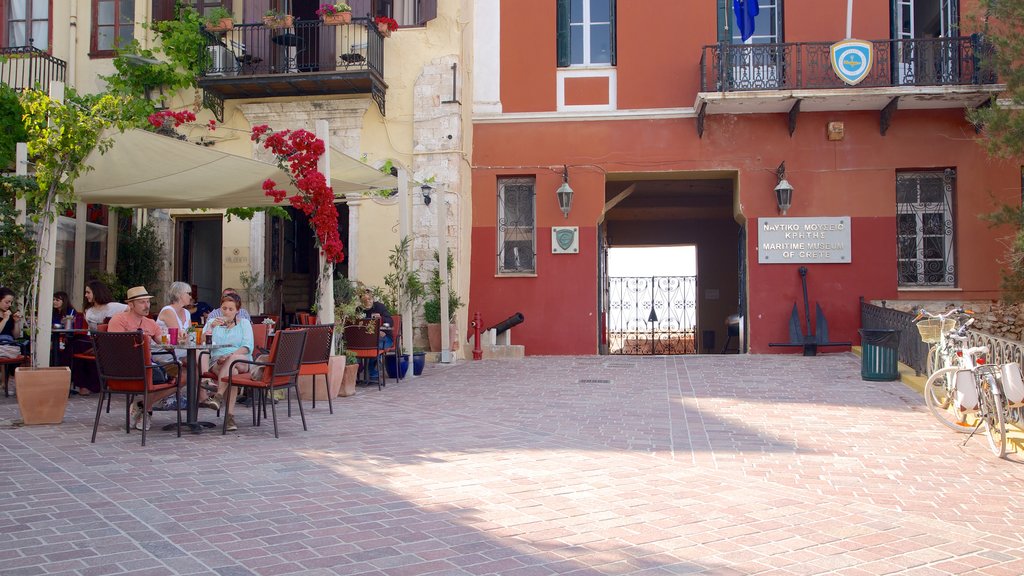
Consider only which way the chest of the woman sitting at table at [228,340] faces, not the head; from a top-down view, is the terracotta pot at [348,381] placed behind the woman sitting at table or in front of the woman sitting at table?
behind

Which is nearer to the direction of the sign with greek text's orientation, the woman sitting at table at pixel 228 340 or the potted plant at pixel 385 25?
the woman sitting at table

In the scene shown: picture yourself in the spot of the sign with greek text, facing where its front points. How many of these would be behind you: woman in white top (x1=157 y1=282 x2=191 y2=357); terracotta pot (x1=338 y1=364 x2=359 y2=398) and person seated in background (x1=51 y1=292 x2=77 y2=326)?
0

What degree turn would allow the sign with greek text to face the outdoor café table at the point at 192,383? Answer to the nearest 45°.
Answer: approximately 45° to its right

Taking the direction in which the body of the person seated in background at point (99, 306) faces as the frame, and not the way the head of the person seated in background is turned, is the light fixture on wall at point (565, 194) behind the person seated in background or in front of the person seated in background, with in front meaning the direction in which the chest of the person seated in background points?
behind

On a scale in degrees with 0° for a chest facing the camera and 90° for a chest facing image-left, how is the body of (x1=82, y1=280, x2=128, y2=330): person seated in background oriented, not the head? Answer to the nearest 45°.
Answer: approximately 45°

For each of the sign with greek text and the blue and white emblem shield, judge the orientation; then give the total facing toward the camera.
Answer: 2

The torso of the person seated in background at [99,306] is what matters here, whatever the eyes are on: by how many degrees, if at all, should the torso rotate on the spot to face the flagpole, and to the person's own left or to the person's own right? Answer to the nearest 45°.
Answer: approximately 135° to the person's own left

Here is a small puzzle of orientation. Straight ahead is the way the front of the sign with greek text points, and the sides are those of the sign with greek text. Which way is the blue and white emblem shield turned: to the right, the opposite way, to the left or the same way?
the same way

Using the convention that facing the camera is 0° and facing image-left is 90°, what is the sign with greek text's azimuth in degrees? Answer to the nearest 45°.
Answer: approximately 0°

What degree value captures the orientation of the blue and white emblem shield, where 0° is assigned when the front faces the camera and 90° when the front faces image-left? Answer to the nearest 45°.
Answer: approximately 0°
